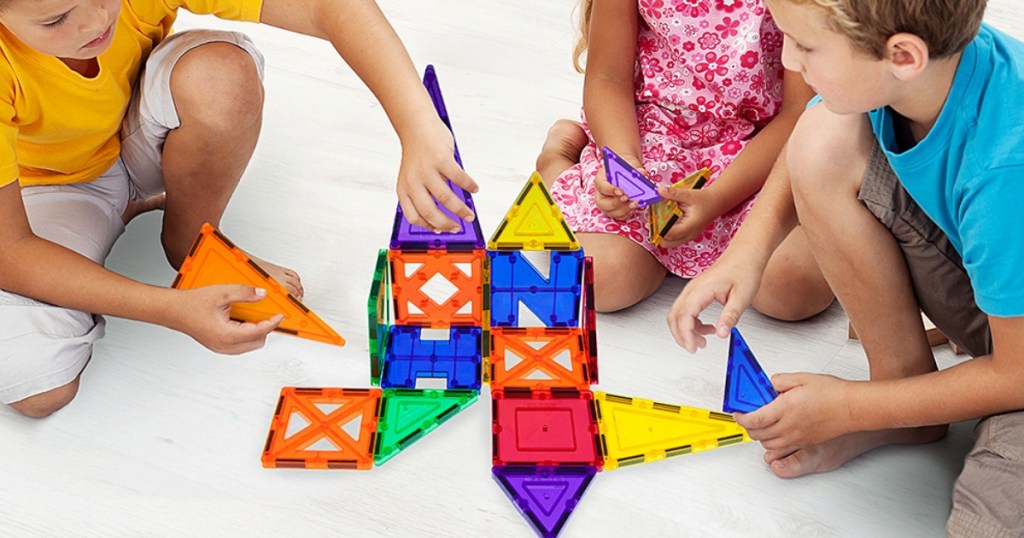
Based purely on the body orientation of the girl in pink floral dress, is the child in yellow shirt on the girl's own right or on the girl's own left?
on the girl's own right

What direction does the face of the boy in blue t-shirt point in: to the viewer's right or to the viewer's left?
to the viewer's left

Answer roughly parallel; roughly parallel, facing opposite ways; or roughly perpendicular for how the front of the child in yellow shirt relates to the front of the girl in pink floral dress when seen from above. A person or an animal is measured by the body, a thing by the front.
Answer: roughly perpendicular

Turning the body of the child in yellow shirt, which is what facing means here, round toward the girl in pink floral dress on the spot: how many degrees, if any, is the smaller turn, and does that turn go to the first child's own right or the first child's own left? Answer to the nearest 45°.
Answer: approximately 45° to the first child's own left

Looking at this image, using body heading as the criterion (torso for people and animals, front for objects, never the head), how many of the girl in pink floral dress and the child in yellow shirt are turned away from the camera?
0

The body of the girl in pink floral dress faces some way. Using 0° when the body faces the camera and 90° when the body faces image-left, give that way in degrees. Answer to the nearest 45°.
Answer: approximately 0°
